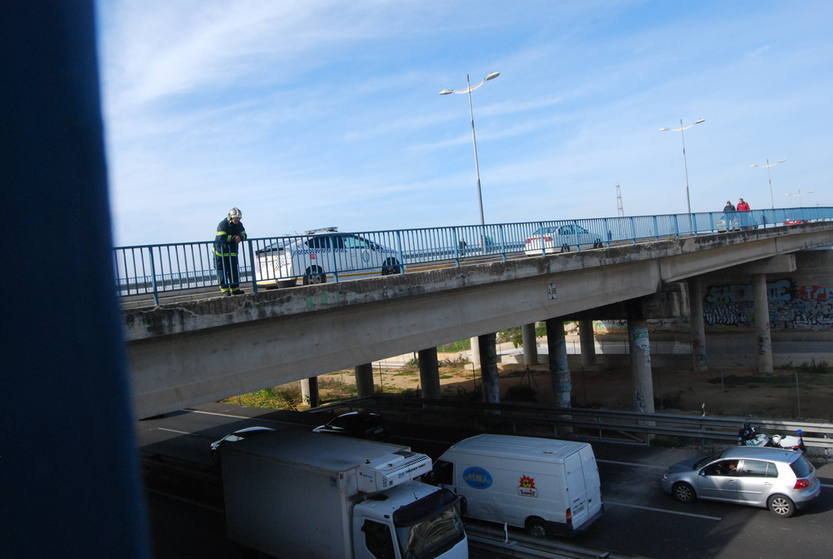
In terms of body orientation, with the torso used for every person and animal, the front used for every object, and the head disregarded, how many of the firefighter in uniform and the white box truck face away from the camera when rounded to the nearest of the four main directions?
0

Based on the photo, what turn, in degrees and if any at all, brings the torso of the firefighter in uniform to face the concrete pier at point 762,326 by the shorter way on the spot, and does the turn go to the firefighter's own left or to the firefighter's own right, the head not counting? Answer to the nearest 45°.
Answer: approximately 90° to the firefighter's own left

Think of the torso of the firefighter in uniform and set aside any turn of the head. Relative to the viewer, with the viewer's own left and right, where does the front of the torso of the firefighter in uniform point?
facing the viewer and to the right of the viewer

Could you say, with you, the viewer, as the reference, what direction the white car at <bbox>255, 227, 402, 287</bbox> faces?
facing away from the viewer and to the right of the viewer

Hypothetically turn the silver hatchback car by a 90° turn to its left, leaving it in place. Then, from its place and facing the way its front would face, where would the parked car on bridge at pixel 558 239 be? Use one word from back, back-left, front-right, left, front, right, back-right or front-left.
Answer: right

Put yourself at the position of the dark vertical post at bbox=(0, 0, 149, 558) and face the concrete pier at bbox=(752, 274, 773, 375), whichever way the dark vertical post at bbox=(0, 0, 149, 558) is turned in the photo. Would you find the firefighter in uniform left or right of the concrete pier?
left

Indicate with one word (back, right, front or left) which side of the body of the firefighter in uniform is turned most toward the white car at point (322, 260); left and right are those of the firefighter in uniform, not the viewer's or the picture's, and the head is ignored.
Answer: left

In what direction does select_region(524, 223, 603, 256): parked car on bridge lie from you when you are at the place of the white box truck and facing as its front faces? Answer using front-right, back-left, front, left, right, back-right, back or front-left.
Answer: left

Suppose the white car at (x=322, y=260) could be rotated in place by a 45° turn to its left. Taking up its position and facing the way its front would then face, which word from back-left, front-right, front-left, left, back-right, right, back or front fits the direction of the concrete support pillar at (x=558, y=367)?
front-right
